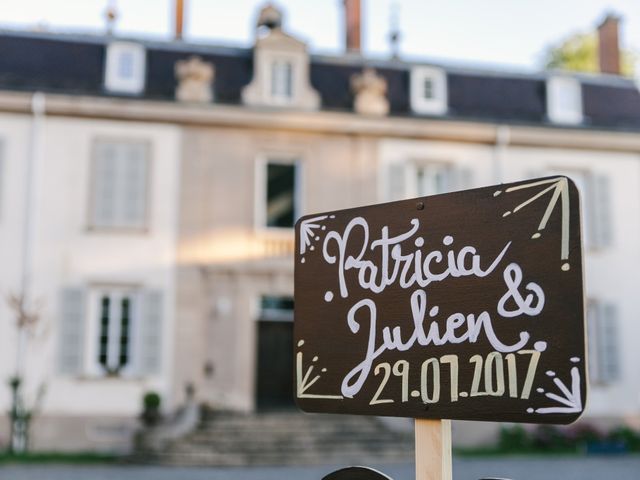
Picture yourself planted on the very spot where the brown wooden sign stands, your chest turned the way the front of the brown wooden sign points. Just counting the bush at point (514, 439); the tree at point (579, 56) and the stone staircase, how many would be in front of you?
0

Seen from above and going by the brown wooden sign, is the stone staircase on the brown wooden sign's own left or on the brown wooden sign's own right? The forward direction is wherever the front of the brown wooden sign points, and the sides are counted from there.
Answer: on the brown wooden sign's own right

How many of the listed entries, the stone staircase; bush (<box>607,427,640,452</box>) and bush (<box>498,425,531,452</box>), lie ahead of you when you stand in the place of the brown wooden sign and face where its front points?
0

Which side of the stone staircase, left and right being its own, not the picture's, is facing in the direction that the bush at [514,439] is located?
left

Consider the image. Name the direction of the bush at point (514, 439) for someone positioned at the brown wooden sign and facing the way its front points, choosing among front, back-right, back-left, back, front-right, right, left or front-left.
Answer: back-right

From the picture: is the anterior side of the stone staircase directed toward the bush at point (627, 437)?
no

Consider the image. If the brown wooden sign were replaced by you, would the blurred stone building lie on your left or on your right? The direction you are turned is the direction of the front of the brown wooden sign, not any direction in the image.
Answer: on your right

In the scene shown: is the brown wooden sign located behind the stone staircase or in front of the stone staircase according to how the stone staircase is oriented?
in front

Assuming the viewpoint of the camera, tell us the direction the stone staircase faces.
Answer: facing the viewer

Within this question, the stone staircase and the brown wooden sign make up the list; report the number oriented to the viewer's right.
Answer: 0

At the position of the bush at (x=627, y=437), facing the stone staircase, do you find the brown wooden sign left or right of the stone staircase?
left
